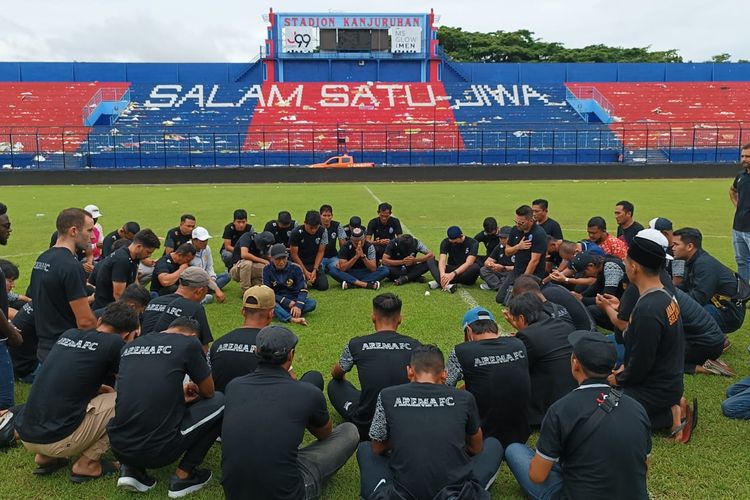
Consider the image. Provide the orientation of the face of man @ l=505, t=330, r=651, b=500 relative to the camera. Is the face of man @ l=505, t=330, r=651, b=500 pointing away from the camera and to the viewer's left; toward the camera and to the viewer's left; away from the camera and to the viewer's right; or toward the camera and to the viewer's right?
away from the camera and to the viewer's left

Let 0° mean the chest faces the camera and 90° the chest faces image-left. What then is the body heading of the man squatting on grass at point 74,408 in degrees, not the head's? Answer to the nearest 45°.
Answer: approximately 225°

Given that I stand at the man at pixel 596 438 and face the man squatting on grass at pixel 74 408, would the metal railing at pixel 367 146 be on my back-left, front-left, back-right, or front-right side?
front-right

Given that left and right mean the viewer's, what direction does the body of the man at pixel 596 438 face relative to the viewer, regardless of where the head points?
facing away from the viewer and to the left of the viewer

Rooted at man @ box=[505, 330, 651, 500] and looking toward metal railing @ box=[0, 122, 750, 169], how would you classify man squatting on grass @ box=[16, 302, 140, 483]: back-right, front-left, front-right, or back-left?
front-left

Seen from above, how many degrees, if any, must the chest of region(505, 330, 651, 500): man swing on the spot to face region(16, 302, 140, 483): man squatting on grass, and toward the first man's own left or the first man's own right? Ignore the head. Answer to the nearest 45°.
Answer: approximately 45° to the first man's own left

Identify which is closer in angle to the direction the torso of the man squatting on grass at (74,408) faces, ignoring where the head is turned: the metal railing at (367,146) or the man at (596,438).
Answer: the metal railing

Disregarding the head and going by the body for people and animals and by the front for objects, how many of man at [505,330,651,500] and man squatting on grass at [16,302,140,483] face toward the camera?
0

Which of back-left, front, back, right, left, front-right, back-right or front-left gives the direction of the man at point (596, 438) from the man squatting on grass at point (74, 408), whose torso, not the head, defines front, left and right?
right

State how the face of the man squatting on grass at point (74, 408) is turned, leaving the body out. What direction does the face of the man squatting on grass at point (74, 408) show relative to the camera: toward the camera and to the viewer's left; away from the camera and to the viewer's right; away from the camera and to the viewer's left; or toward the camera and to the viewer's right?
away from the camera and to the viewer's right

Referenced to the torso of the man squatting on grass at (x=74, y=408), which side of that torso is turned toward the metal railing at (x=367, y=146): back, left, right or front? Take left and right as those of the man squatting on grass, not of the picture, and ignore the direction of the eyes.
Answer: front
